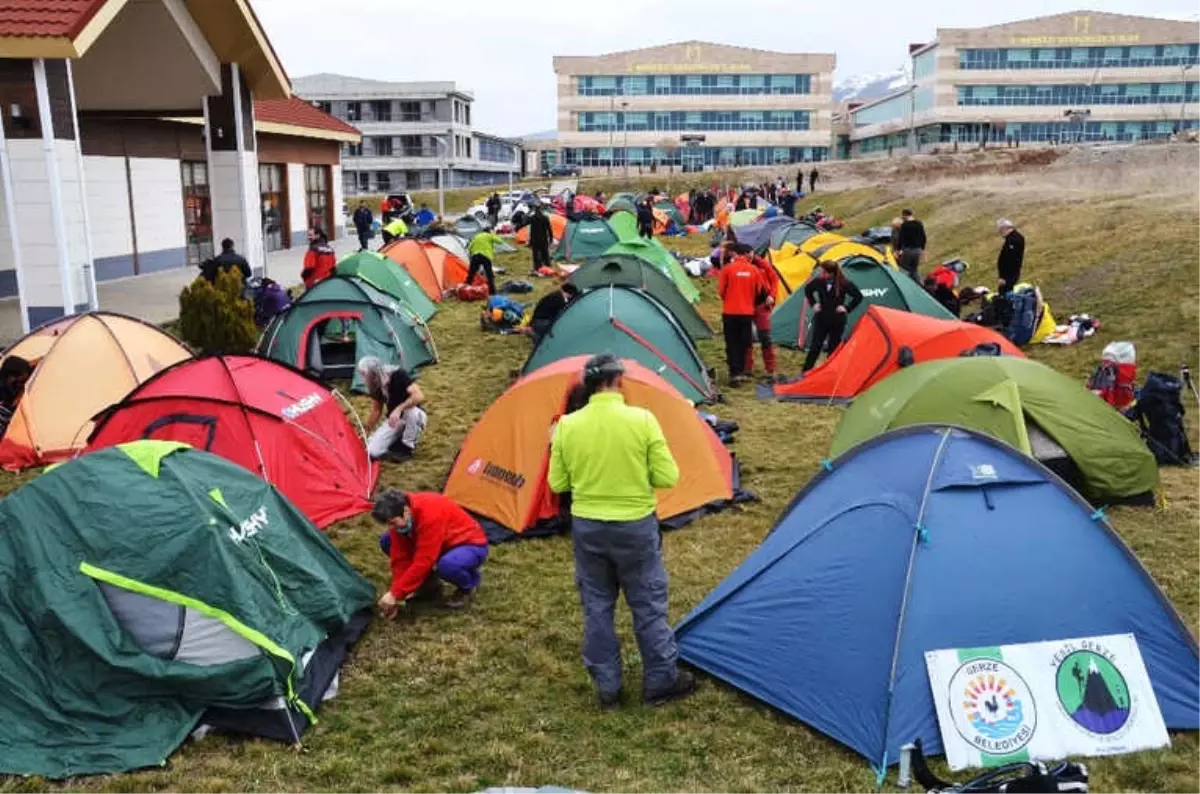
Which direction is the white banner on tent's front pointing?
toward the camera

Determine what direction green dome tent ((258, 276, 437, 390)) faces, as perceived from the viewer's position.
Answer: facing the viewer

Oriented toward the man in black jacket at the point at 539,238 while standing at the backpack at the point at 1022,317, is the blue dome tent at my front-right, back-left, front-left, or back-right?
back-left

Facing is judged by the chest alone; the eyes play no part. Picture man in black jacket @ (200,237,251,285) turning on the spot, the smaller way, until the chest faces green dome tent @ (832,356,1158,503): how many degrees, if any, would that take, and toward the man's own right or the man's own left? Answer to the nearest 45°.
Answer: approximately 135° to the man's own right

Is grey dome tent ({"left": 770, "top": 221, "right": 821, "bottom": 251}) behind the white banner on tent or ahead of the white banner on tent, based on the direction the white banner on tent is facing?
behind

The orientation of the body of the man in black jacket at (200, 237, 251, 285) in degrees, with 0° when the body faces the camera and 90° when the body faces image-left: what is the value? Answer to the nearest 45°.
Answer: approximately 180°

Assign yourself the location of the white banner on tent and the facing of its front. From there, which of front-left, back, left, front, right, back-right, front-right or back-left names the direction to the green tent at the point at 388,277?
back-right

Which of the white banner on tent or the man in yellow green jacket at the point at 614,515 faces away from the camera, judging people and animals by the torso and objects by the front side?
the man in yellow green jacket

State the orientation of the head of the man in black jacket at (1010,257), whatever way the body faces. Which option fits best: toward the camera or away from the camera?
toward the camera

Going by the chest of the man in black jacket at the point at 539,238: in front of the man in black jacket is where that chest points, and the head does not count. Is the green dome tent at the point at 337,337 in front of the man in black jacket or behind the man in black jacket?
behind

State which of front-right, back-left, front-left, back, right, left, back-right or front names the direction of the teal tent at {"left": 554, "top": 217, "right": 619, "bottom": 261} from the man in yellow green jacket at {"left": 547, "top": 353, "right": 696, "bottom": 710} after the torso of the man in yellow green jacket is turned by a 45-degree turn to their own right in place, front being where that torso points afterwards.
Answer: front-left

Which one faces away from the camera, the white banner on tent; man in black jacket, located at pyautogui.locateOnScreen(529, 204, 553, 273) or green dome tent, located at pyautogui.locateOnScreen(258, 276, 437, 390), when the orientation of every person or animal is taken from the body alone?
the man in black jacket

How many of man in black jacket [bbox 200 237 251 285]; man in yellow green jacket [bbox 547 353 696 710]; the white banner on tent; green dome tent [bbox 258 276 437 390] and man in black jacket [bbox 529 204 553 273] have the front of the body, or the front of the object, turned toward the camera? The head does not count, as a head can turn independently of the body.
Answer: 2

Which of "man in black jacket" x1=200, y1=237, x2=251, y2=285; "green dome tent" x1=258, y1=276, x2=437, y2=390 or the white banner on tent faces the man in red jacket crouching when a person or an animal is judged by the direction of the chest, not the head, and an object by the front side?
the green dome tent

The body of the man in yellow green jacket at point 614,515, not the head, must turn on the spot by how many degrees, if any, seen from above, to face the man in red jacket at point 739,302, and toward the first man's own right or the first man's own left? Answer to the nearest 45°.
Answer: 0° — they already face them

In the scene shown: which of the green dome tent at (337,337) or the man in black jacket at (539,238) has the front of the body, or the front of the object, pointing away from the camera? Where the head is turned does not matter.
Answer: the man in black jacket

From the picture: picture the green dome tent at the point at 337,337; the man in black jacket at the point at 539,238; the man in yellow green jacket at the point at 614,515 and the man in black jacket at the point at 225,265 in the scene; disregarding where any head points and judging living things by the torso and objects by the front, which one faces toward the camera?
the green dome tent

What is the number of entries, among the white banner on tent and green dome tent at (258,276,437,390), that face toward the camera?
2

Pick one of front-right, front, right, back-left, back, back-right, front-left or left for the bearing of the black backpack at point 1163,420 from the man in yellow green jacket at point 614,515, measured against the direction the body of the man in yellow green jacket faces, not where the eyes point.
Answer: front-right
